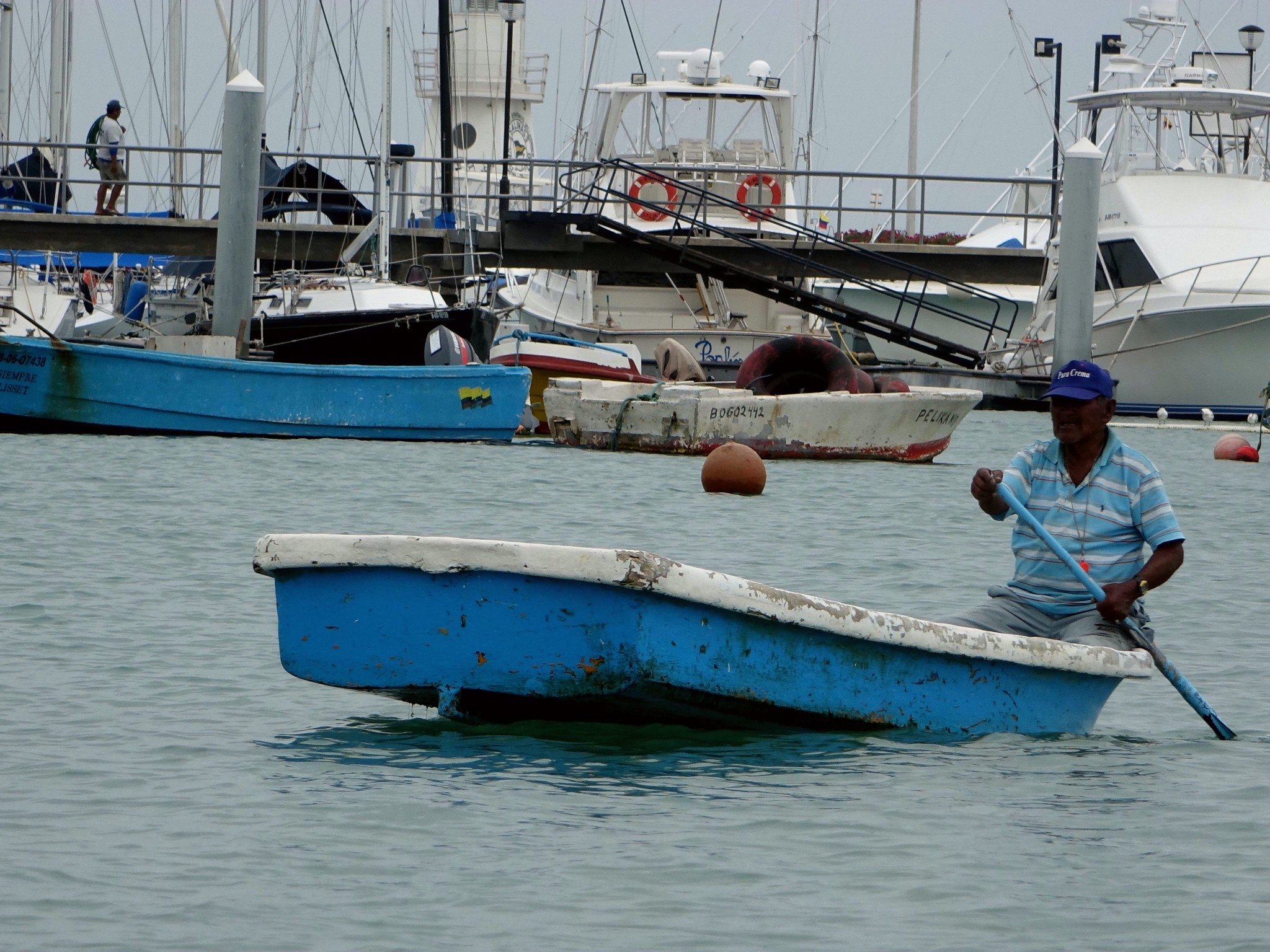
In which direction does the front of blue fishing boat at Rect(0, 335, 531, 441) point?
to the viewer's left

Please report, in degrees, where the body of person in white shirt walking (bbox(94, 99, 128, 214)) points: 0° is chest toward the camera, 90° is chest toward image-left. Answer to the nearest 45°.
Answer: approximately 270°

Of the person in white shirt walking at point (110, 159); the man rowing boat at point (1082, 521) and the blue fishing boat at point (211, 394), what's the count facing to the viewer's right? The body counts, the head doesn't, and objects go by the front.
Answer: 1

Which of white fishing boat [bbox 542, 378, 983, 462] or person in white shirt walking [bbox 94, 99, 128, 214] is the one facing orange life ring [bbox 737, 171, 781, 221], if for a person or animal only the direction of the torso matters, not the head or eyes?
the person in white shirt walking

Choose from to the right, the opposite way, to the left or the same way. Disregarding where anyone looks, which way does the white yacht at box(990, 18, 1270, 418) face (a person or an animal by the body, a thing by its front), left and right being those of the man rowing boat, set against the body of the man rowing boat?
to the left

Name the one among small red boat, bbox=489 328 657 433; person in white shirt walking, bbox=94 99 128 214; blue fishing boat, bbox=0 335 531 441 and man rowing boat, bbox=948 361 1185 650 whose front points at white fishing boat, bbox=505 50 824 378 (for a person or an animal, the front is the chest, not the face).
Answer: the person in white shirt walking

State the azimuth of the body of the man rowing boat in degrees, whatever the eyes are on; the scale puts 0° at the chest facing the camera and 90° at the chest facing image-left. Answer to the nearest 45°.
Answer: approximately 45°

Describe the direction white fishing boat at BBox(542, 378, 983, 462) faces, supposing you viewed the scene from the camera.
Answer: facing to the right of the viewer

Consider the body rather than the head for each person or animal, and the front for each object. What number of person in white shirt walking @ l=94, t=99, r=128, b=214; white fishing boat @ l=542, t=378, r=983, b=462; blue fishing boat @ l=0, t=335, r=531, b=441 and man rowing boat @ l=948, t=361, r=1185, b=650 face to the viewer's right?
2

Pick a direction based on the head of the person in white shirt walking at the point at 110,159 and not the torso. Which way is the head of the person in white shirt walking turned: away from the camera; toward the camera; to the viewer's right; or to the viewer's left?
to the viewer's right

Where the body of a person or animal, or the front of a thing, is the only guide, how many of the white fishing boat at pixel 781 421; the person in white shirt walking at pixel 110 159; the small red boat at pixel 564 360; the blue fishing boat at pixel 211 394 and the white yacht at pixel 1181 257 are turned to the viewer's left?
2

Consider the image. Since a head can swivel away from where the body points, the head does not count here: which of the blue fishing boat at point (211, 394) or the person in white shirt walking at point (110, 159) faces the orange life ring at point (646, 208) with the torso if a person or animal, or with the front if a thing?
the person in white shirt walking

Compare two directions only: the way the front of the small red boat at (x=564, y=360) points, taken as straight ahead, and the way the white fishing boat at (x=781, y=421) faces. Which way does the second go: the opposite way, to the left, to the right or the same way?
the opposite way

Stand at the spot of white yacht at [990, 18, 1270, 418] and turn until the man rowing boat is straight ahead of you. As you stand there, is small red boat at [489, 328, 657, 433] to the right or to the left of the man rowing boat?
right

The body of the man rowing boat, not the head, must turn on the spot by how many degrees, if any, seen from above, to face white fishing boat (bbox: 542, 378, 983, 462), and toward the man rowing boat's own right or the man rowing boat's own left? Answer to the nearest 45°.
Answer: approximately 135° to the man rowing boat's own right

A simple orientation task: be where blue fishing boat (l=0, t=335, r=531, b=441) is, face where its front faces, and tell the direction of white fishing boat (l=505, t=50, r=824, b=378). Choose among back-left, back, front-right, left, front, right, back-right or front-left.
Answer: back-right

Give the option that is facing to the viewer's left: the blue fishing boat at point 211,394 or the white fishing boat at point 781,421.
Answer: the blue fishing boat
